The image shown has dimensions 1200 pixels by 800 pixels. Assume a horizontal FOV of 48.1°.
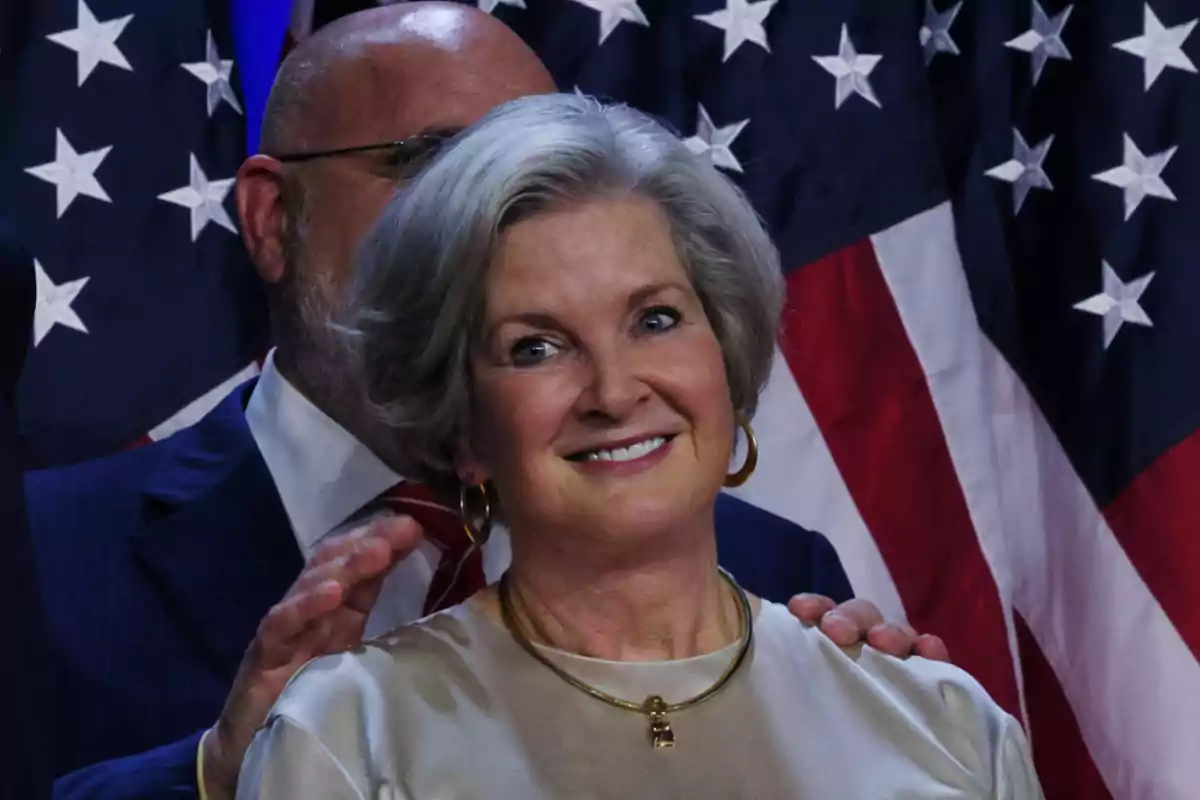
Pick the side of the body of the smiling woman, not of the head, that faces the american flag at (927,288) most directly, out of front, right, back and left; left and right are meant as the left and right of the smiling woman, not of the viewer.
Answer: back

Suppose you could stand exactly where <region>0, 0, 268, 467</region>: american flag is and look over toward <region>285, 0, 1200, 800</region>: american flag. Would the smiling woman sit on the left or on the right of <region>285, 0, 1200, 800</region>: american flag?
right

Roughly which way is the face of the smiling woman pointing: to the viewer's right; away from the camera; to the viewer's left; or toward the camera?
toward the camera

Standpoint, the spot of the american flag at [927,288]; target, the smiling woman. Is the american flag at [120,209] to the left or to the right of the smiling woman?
right

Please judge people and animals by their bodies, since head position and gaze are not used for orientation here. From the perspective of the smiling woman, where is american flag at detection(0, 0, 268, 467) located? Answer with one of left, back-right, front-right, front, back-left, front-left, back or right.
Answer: back-right

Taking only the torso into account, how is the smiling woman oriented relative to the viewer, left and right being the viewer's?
facing the viewer
